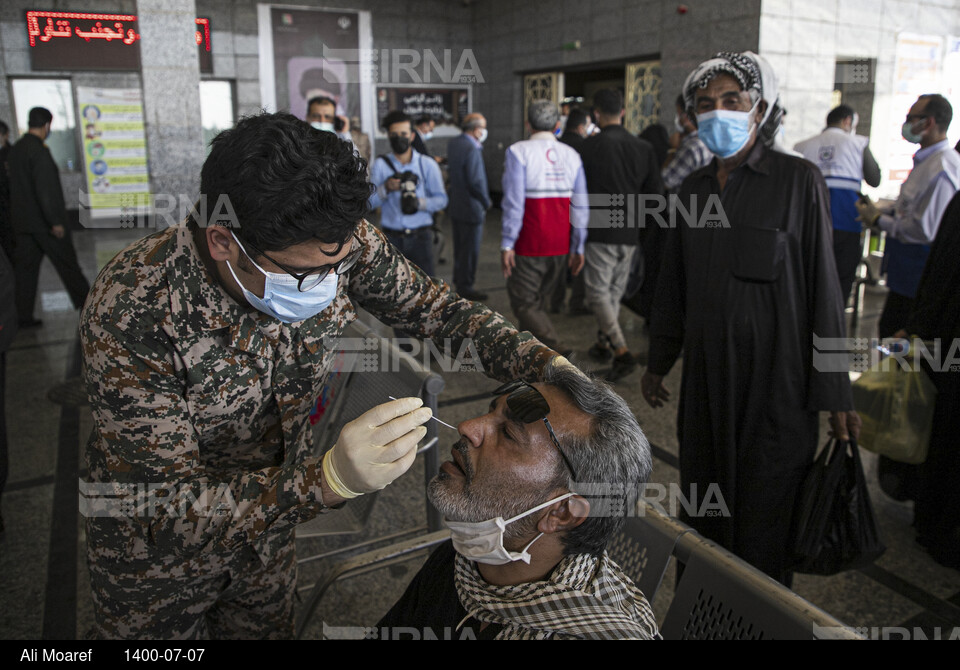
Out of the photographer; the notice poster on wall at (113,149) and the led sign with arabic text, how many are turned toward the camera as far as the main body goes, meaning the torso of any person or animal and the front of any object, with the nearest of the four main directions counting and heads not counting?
3

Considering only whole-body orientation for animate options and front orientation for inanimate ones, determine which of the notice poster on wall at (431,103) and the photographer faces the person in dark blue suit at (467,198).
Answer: the notice poster on wall

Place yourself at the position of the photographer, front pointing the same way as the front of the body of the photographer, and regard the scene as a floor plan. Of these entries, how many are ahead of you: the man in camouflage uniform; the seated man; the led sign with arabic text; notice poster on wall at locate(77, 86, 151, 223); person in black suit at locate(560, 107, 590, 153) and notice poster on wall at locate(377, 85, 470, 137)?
2

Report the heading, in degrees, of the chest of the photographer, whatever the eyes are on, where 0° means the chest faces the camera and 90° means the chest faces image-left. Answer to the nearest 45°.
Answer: approximately 0°

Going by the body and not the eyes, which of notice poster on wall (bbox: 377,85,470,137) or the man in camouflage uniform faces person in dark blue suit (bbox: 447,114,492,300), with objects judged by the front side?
the notice poster on wall

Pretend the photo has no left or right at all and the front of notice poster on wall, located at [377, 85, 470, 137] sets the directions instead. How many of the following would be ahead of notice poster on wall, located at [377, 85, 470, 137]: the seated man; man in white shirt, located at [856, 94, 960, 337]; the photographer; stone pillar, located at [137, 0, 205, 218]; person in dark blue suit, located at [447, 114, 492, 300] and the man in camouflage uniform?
6
